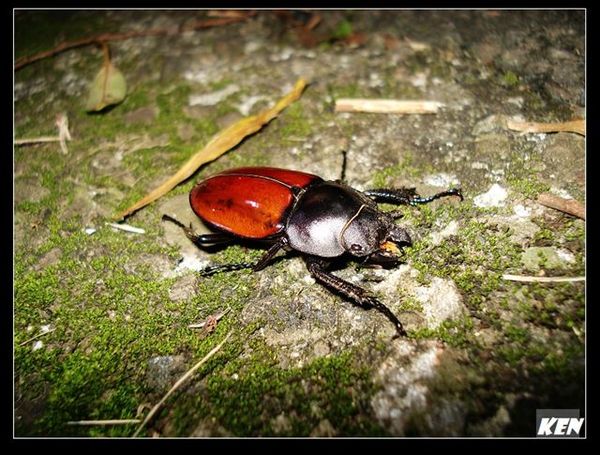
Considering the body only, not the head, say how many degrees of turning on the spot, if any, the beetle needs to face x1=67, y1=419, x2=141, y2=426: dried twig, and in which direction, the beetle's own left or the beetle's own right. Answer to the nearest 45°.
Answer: approximately 90° to the beetle's own right

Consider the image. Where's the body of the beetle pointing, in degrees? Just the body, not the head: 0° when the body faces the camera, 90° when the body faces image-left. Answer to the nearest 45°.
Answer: approximately 315°

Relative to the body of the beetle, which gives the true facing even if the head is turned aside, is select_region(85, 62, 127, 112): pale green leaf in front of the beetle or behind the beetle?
behind

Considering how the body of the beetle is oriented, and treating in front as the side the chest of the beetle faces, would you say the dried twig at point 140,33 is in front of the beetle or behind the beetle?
behind

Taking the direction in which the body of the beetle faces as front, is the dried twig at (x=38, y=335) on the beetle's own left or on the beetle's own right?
on the beetle's own right

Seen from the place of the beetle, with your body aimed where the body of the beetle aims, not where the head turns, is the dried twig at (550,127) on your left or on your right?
on your left

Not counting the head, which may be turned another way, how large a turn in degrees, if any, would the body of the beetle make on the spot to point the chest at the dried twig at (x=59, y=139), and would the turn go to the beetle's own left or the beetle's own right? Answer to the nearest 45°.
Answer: approximately 180°
